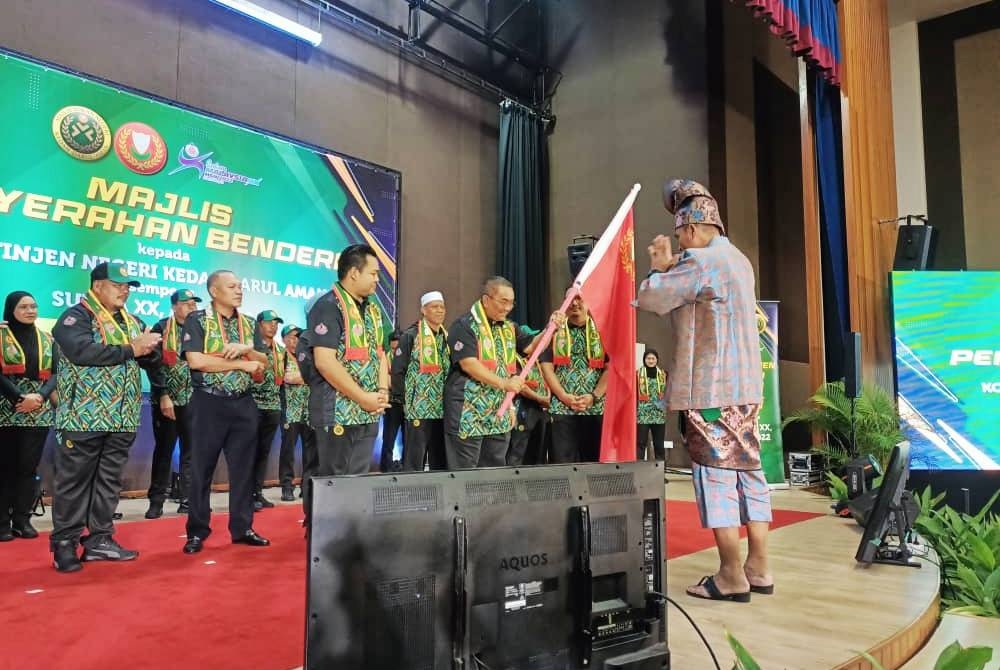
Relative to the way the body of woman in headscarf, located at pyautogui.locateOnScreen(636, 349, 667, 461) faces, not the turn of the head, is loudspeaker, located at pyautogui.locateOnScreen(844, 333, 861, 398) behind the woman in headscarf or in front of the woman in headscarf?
in front

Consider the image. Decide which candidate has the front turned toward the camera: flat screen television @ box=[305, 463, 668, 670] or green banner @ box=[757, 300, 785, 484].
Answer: the green banner

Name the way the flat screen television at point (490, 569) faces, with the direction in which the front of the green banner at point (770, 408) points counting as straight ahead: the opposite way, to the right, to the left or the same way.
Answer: the opposite way

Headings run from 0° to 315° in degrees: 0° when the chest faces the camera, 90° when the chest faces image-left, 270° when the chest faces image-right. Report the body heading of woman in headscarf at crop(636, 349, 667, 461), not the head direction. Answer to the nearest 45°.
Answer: approximately 0°

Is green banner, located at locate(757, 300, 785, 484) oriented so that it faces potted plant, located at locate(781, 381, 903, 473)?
no

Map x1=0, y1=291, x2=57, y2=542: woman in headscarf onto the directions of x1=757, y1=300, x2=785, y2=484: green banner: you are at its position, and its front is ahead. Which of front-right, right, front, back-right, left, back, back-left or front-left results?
front-right

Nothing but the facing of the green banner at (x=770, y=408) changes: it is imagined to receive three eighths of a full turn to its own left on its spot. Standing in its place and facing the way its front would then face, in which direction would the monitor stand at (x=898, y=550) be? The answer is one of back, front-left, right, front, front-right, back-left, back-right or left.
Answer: back-right

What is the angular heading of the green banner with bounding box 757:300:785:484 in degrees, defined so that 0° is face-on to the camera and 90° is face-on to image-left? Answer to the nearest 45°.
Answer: approximately 0°

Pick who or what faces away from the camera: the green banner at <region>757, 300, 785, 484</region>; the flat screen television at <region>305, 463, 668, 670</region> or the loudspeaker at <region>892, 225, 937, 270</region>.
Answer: the flat screen television

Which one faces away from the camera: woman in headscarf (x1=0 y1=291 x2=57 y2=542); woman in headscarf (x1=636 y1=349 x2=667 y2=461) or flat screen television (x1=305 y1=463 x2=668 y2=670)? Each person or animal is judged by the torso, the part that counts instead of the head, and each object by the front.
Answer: the flat screen television

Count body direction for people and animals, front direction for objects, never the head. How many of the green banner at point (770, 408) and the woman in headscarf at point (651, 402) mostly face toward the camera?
2

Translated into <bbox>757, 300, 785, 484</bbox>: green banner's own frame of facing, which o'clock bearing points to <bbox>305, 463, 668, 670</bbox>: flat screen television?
The flat screen television is roughly at 12 o'clock from the green banner.

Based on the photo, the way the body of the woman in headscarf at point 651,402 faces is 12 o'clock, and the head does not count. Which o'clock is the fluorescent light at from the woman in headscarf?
The fluorescent light is roughly at 2 o'clock from the woman in headscarf.

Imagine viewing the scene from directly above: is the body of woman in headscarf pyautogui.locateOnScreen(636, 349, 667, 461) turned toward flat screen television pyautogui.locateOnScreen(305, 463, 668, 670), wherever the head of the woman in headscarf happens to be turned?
yes

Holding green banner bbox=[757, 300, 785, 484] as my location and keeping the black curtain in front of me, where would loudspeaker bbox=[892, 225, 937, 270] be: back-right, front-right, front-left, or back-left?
back-right

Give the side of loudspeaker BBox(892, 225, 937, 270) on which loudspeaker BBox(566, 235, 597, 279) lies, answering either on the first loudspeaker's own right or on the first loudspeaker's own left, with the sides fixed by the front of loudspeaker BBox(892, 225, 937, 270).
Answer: on the first loudspeaker's own right
